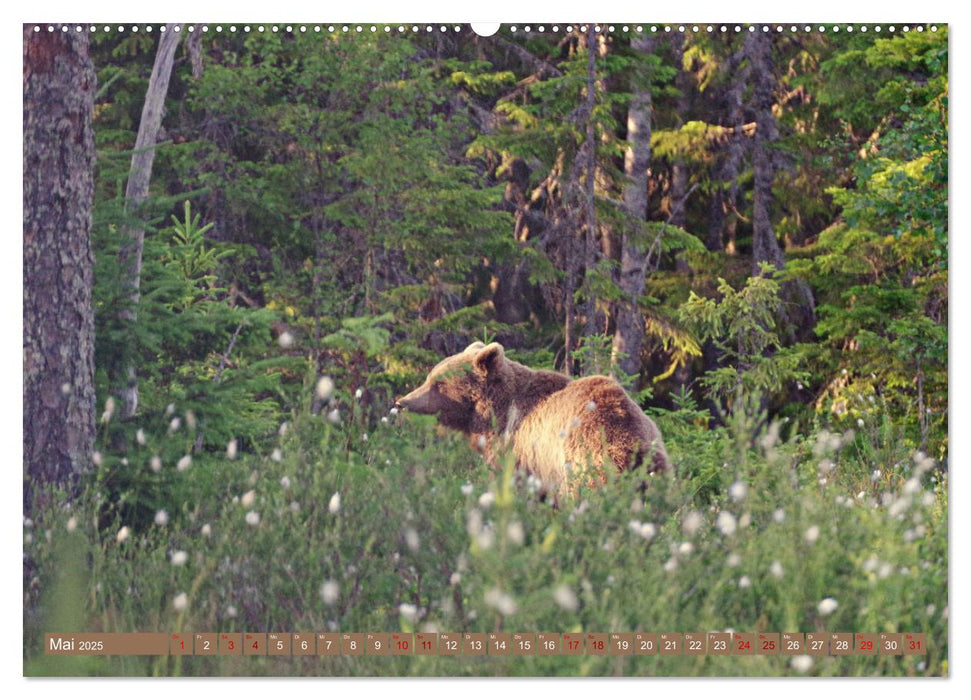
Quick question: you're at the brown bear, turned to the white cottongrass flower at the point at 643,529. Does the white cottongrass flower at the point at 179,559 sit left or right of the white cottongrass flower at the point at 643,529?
right

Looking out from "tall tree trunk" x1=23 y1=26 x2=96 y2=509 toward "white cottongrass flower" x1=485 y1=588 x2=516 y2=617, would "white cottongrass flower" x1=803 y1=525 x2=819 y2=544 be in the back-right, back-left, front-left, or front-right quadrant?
front-left
